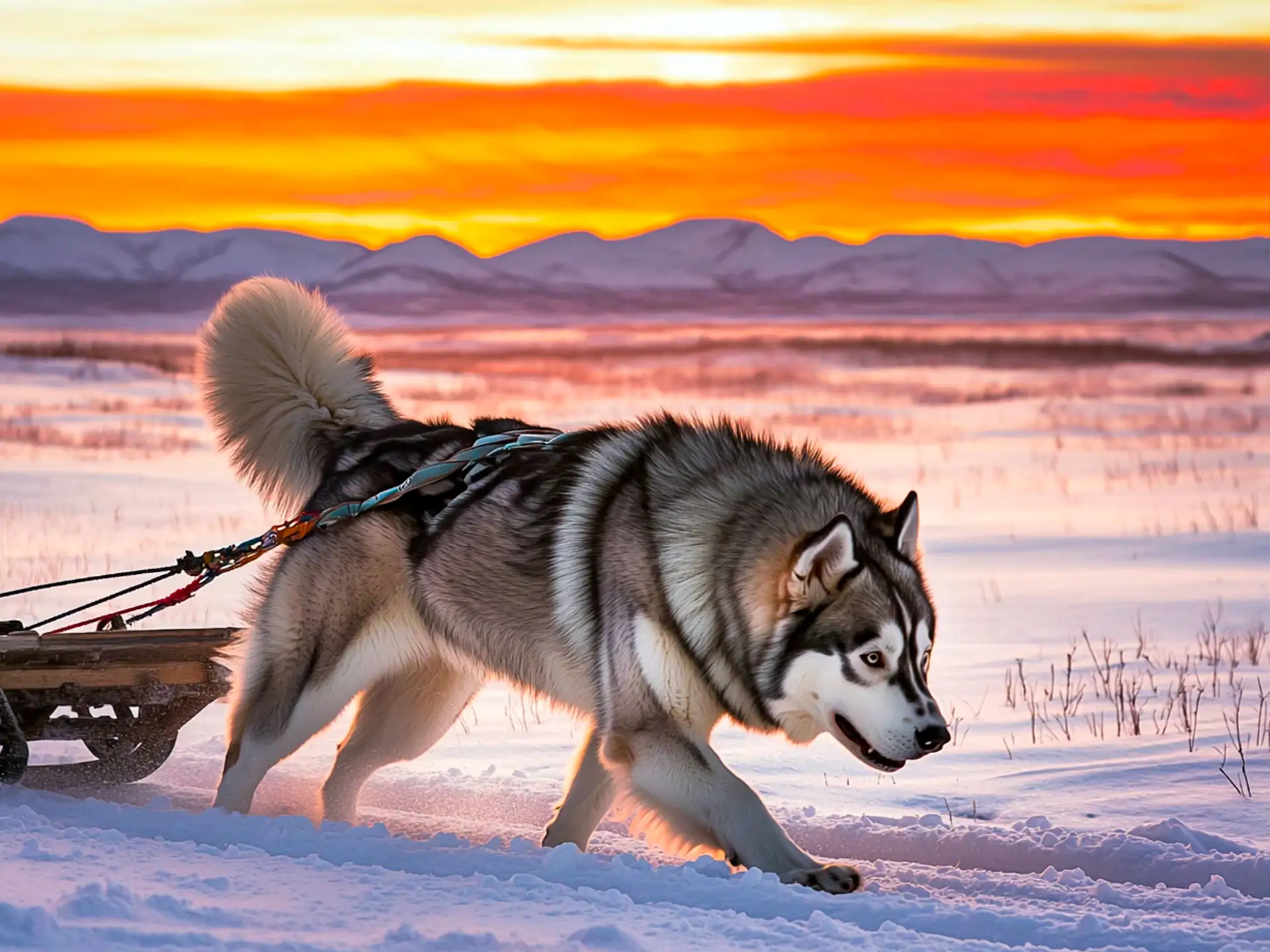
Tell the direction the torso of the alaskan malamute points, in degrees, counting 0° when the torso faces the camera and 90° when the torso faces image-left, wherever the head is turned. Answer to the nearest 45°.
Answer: approximately 315°
